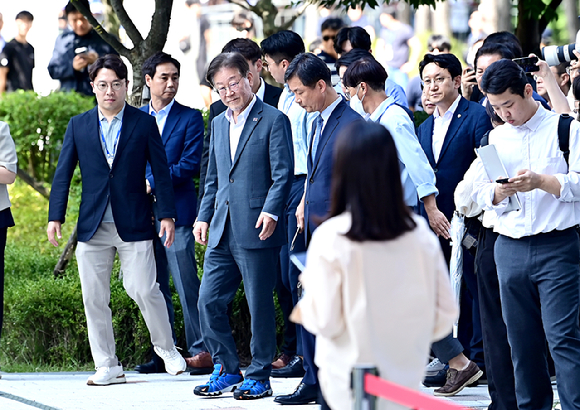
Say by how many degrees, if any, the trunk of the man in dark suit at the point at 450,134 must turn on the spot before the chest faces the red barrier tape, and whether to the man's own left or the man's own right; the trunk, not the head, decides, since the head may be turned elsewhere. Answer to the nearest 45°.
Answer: approximately 45° to the man's own left

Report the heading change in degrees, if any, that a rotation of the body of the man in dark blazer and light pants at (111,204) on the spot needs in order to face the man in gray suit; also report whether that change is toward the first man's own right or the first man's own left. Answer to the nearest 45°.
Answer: approximately 45° to the first man's own left

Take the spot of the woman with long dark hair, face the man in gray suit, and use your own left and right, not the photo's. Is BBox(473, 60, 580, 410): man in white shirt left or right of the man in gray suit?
right

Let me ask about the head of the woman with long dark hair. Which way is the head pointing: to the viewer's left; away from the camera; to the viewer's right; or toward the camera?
away from the camera

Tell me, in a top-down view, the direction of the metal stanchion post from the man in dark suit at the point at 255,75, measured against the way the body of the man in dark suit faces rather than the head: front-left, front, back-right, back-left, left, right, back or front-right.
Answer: front-left

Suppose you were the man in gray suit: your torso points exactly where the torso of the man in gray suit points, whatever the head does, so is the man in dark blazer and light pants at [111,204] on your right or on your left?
on your right

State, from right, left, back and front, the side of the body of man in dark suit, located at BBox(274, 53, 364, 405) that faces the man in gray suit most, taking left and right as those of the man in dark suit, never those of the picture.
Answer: right

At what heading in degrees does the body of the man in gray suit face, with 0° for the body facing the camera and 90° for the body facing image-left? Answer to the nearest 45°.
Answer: approximately 45°

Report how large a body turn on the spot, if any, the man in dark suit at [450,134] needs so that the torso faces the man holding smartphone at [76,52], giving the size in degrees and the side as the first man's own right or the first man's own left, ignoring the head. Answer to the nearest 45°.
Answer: approximately 90° to the first man's own right

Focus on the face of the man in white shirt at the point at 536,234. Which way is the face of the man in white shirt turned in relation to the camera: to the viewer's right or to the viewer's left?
to the viewer's left

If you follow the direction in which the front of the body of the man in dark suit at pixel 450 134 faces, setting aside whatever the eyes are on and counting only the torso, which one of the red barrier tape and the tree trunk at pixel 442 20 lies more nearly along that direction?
the red barrier tape

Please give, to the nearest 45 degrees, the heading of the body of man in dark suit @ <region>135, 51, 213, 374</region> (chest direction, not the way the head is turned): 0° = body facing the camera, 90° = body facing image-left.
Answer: approximately 45°

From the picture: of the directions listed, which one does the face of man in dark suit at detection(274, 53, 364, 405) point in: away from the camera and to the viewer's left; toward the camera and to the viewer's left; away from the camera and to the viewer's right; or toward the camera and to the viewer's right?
toward the camera and to the viewer's left

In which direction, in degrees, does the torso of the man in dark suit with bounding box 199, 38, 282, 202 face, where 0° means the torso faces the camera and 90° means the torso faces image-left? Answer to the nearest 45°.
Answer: approximately 45°

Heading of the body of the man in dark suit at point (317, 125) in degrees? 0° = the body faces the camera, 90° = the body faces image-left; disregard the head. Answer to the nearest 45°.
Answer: approximately 45°
